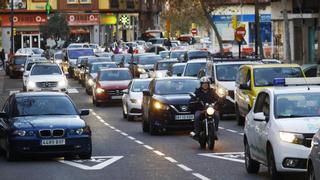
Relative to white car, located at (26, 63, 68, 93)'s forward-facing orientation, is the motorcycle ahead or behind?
ahead

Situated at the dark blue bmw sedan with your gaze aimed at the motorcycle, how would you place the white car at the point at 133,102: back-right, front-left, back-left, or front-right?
front-left

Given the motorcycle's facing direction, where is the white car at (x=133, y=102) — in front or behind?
behind

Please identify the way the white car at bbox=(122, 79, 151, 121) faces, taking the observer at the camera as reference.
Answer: facing the viewer and to the right of the viewer

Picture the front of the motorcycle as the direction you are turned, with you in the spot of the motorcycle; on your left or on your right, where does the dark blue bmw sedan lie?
on your right

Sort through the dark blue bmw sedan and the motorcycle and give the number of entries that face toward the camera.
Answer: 2

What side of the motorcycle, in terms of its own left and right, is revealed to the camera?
front

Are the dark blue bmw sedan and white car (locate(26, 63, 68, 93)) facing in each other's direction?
no

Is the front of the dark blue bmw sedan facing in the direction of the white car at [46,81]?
no

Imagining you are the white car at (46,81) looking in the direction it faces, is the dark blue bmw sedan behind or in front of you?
in front

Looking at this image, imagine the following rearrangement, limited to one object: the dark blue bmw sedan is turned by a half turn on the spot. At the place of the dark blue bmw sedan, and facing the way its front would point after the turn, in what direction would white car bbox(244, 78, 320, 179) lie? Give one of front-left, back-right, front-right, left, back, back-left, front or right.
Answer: back-right

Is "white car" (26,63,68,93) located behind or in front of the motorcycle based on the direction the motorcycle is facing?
behind

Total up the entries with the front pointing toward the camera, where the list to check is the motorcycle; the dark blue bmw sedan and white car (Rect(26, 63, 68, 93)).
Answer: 3

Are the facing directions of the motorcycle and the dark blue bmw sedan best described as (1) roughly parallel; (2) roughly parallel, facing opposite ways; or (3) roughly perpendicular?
roughly parallel

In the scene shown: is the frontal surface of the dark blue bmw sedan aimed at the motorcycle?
no

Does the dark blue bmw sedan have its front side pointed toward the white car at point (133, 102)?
no
